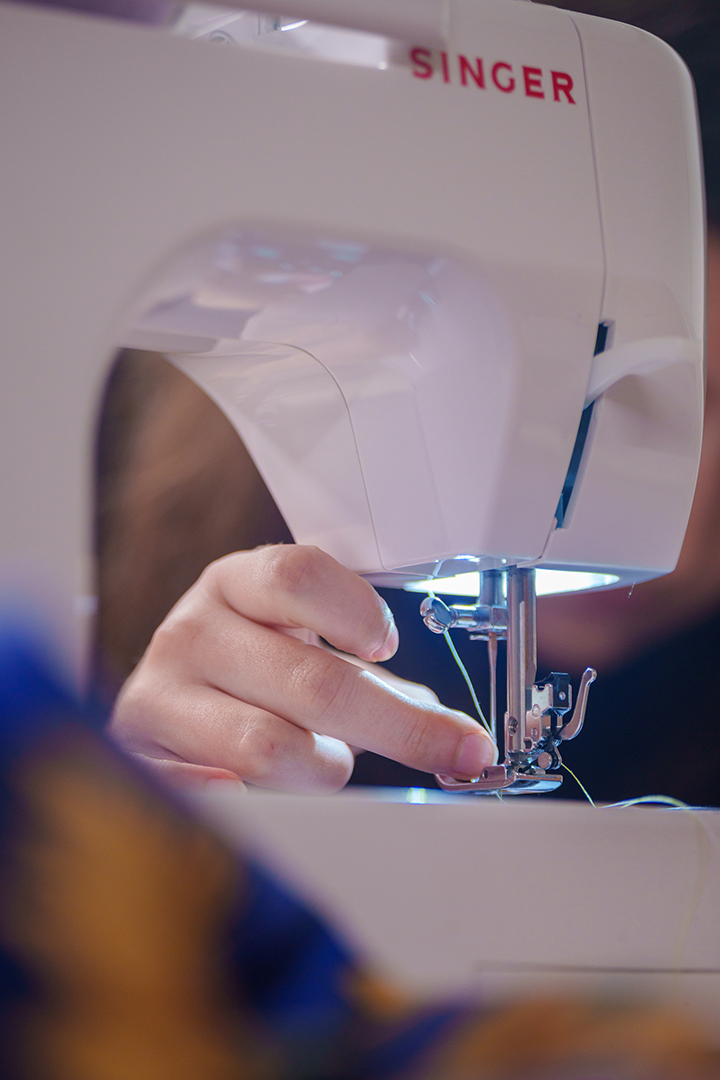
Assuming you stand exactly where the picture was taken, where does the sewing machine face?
facing away from the viewer and to the left of the viewer
